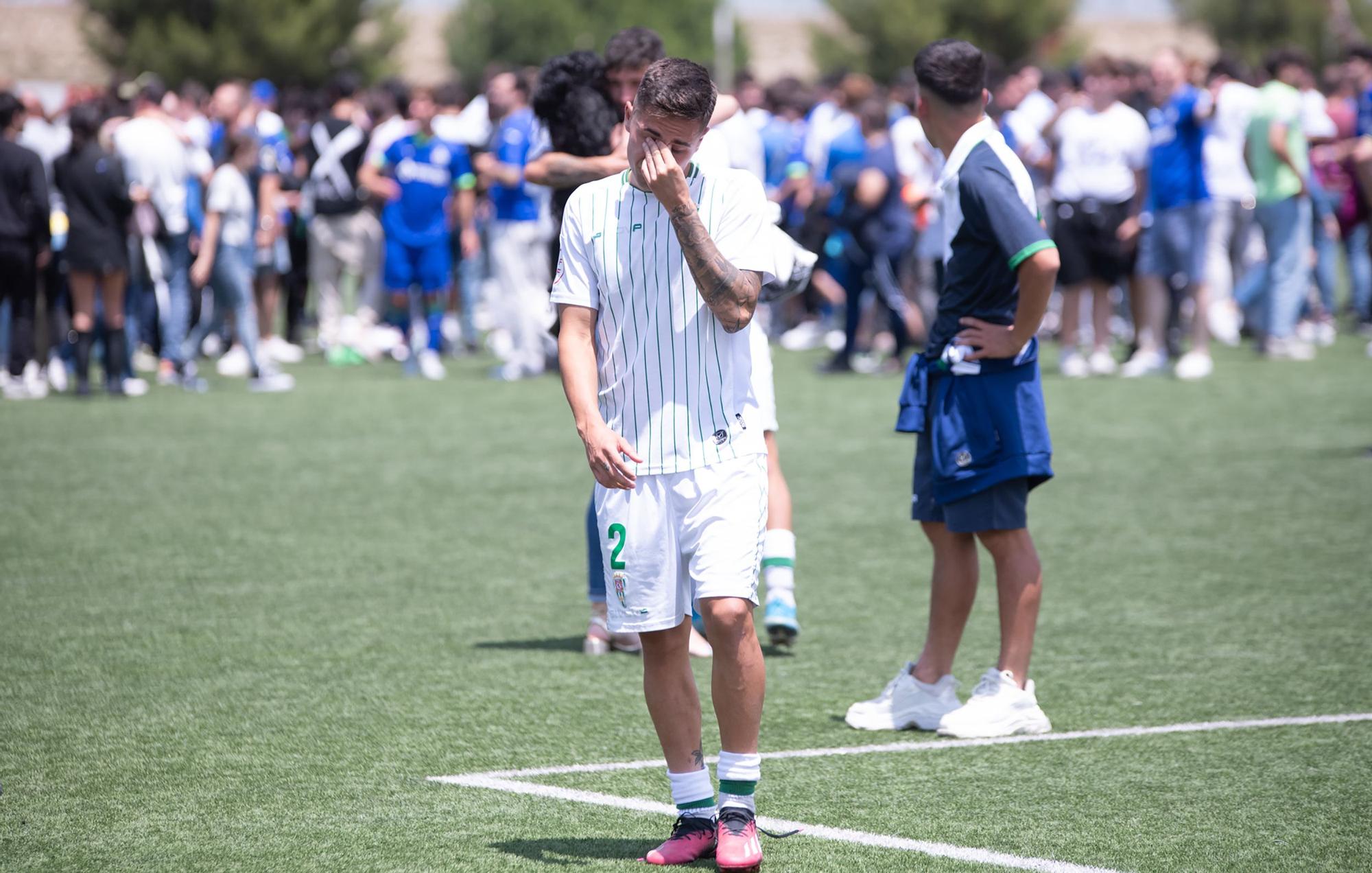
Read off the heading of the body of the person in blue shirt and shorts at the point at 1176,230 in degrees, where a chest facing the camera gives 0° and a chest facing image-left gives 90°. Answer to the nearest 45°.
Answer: approximately 45°

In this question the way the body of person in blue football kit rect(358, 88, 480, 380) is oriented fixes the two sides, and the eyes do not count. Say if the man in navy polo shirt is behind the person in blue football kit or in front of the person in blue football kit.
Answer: in front

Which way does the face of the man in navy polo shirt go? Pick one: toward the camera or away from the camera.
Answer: away from the camera

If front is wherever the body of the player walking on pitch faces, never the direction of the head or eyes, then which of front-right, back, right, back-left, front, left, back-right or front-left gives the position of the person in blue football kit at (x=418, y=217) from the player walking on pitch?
back

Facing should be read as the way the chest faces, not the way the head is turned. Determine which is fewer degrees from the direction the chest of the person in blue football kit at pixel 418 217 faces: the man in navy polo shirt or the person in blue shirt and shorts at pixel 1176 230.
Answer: the man in navy polo shirt
